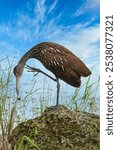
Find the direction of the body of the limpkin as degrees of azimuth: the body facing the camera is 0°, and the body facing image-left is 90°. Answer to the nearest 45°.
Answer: approximately 90°
